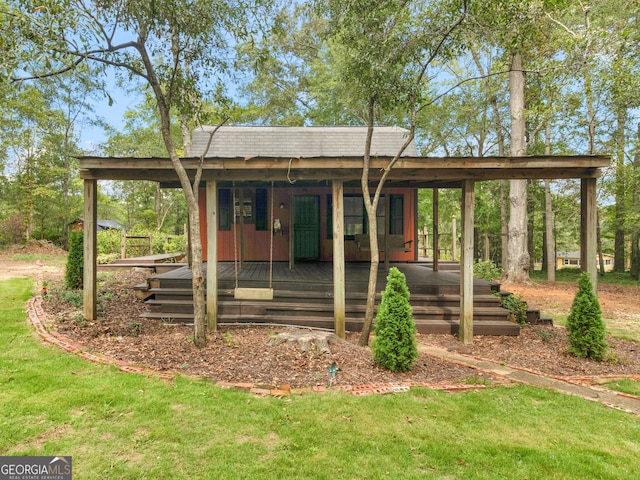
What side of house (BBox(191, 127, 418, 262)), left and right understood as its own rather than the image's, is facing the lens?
front

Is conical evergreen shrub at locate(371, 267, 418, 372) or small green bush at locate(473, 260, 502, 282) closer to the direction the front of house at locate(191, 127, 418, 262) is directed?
the conical evergreen shrub

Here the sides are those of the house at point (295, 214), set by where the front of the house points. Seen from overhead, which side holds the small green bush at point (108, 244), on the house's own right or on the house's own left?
on the house's own right

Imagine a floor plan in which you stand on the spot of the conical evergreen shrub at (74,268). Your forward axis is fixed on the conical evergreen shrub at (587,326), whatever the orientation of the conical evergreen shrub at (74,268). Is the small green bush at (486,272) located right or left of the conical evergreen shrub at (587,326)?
left

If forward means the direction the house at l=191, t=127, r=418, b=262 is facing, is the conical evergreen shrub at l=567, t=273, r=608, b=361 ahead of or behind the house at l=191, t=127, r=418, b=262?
ahead

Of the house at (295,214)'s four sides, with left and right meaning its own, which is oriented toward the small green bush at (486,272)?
left

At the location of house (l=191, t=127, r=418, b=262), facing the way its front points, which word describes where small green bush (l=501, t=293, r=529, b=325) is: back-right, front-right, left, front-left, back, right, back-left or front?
front-left

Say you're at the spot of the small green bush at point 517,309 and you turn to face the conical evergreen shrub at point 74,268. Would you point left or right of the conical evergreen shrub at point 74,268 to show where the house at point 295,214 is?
right

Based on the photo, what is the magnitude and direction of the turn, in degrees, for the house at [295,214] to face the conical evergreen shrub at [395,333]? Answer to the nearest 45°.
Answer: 0° — it already faces it
